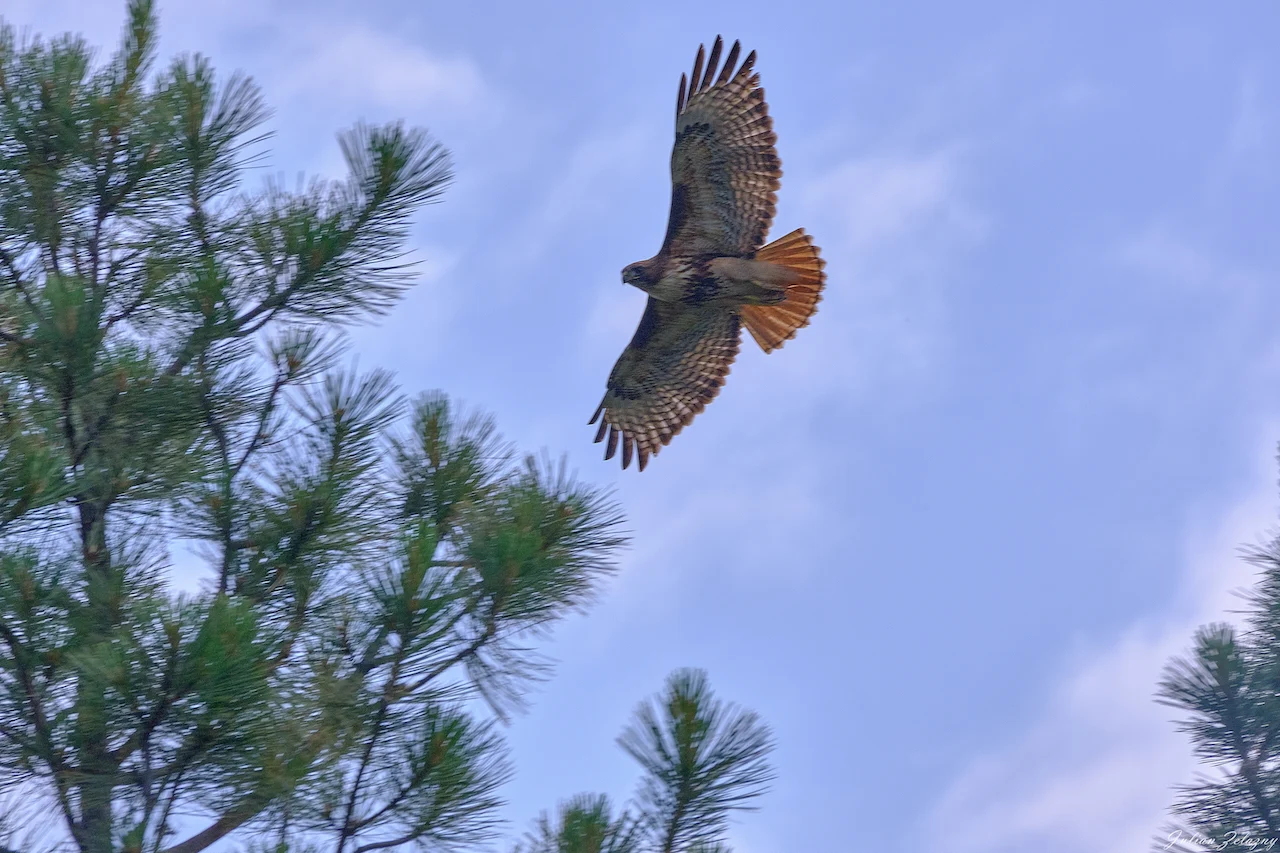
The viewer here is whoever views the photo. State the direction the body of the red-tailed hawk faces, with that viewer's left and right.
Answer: facing to the left of the viewer
